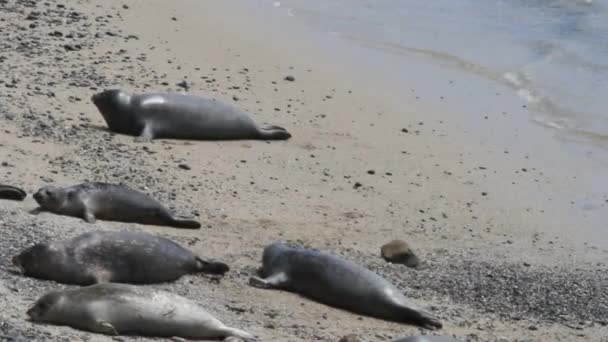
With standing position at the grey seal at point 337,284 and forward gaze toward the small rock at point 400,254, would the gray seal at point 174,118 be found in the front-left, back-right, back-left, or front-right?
front-left

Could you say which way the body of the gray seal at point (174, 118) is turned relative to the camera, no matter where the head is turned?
to the viewer's left

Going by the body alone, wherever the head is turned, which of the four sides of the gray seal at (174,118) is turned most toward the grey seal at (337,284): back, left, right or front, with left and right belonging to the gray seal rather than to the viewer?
left

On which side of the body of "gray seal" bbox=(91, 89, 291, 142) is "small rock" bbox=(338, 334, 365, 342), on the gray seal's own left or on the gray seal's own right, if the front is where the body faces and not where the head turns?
on the gray seal's own left

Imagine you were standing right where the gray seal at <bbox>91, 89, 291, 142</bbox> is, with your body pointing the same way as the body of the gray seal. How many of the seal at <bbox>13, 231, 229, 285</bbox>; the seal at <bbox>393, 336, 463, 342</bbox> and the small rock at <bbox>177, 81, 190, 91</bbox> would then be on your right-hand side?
1

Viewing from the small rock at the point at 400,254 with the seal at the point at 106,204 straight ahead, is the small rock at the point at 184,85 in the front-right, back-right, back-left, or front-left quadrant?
front-right

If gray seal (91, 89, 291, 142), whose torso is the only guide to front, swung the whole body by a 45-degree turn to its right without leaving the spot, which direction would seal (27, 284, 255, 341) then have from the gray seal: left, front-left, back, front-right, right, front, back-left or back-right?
back-left

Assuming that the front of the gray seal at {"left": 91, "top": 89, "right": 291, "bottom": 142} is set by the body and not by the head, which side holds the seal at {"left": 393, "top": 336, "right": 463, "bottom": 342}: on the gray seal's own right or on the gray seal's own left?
on the gray seal's own left

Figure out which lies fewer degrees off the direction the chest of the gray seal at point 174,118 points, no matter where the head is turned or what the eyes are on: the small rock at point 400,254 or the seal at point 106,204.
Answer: the seal

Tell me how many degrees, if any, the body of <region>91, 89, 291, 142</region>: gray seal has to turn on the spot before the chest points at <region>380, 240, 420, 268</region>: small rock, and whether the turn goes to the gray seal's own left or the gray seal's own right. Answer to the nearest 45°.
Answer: approximately 135° to the gray seal's own left

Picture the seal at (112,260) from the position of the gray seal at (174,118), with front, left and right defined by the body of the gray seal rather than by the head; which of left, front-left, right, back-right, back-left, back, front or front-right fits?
left

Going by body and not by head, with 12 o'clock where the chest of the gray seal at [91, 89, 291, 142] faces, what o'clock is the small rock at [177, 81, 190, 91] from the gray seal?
The small rock is roughly at 3 o'clock from the gray seal.

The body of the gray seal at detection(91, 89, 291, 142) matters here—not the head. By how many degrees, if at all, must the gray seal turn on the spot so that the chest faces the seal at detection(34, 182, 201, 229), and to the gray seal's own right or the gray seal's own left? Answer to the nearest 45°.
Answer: approximately 90° to the gray seal's own left

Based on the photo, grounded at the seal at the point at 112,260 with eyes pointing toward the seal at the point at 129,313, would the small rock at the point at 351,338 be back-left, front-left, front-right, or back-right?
front-left
